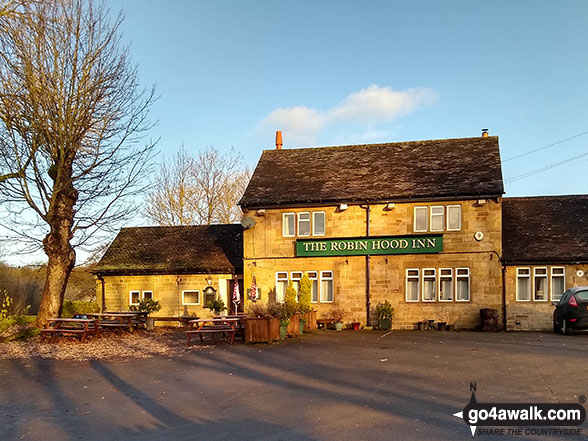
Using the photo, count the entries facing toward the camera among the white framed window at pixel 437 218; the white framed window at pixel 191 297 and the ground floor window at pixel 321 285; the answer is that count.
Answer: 3

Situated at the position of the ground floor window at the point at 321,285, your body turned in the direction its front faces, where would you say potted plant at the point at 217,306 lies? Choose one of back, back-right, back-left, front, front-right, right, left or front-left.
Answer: right

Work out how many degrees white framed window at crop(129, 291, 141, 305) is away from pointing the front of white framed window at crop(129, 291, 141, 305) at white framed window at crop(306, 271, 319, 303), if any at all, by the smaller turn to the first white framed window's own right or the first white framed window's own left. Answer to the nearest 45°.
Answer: approximately 45° to the first white framed window's own left

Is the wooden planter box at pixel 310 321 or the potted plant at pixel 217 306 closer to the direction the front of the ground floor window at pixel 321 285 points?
the wooden planter box

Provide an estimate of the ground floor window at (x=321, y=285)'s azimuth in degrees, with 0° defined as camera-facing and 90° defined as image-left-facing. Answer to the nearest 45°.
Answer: approximately 0°

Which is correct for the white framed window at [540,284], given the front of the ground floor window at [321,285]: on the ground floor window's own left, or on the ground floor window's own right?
on the ground floor window's own left

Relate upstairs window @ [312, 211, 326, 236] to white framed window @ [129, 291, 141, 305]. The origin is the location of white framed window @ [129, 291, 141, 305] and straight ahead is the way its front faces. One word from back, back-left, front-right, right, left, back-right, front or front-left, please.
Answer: front-left

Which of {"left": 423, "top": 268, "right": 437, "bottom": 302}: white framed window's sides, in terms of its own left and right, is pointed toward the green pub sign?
right
